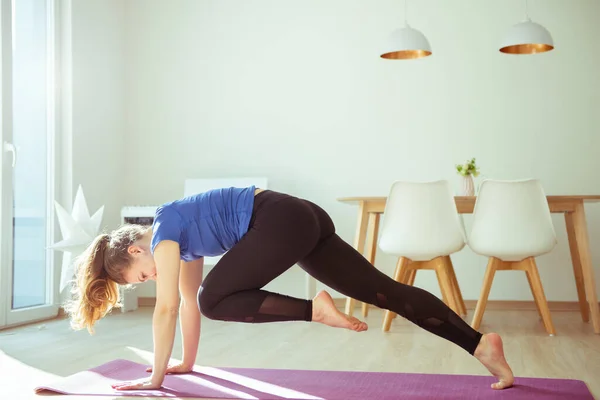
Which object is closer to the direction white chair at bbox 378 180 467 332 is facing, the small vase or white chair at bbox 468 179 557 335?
the small vase

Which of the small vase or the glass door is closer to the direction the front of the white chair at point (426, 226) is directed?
the small vase

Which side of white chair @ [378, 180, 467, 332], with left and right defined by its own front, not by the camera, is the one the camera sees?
back

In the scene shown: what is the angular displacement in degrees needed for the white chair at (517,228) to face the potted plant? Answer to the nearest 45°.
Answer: approximately 45° to its left

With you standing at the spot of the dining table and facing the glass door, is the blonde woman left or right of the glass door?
left

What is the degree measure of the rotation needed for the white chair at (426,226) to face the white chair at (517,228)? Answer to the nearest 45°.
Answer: approximately 90° to its right

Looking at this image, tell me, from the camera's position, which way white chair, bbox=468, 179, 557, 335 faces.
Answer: facing away from the viewer
